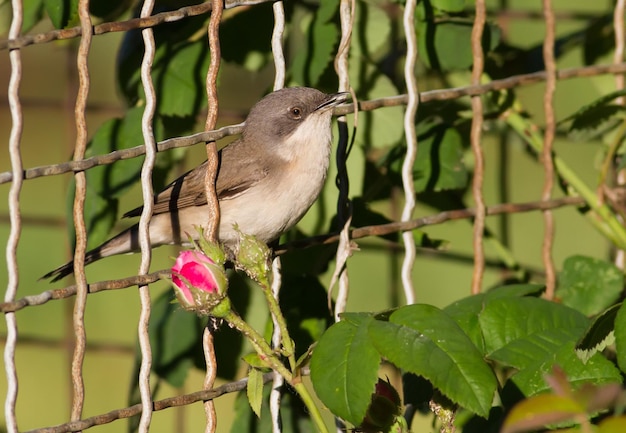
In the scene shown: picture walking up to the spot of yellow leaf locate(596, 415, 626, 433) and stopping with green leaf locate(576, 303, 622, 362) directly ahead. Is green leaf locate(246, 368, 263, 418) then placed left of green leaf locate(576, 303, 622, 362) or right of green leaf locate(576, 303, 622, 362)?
left

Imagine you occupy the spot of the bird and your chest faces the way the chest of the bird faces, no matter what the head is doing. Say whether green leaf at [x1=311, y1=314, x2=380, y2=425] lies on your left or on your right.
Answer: on your right

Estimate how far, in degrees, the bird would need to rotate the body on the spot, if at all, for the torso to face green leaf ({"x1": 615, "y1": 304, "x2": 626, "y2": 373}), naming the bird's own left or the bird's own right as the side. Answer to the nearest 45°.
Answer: approximately 45° to the bird's own right

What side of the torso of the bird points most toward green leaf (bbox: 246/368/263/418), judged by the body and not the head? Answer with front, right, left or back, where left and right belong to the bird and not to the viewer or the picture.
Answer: right

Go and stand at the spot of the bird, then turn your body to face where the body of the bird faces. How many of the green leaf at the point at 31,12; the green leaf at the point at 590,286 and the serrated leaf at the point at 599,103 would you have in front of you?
2

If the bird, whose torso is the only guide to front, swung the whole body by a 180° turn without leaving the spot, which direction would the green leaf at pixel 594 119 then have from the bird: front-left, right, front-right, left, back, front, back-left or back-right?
back

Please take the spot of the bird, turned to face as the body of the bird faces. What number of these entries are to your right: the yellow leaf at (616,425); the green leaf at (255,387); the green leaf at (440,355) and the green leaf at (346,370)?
4

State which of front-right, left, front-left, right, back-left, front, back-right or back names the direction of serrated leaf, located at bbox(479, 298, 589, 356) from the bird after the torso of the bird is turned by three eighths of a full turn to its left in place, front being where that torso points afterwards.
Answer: back

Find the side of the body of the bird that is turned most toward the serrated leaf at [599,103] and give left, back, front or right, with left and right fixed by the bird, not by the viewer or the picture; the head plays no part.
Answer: front

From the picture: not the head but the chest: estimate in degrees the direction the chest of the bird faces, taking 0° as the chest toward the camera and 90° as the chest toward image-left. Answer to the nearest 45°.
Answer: approximately 270°

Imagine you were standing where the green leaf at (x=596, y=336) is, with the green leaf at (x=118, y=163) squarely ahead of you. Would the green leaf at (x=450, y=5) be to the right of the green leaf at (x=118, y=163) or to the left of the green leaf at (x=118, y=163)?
right

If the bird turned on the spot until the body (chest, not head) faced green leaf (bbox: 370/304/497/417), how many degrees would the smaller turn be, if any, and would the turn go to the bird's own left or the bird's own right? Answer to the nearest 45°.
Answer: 0° — it already faces it

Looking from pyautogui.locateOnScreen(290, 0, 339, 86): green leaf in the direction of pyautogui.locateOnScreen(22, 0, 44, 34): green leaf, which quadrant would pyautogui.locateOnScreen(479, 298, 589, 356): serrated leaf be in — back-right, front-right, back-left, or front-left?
back-left

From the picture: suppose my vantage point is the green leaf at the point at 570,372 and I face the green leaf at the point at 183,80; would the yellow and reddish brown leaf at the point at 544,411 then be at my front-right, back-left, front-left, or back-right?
back-left
